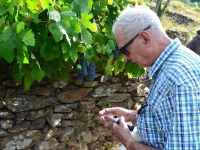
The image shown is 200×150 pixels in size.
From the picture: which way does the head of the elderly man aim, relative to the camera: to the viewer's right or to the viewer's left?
to the viewer's left

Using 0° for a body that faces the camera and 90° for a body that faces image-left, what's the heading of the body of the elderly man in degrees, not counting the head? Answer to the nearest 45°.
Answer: approximately 90°

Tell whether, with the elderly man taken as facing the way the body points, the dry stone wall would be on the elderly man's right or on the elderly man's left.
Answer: on the elderly man's right
